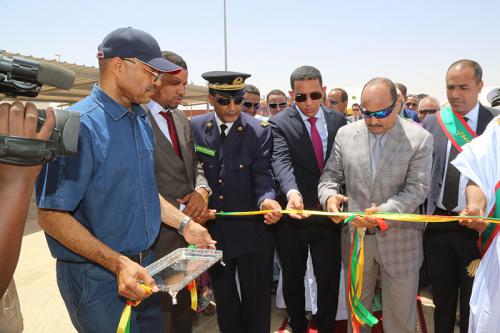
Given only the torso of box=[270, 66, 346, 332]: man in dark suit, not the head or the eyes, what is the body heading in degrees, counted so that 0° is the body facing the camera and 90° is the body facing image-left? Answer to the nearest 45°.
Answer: approximately 0°

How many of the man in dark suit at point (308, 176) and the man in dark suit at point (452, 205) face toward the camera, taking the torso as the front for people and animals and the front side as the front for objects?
2

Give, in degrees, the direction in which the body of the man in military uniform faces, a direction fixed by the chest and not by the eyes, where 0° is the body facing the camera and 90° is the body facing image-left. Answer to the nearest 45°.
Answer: approximately 0°

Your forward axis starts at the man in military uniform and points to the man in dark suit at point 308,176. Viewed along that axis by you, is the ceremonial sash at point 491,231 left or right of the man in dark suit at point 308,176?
right
